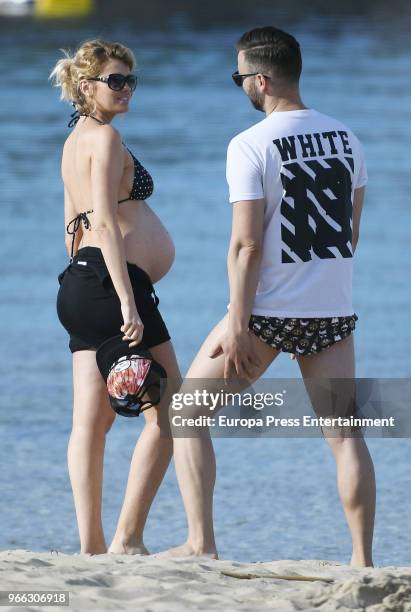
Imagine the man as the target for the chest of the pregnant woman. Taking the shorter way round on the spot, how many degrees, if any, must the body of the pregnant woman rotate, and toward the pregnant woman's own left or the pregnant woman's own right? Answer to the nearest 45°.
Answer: approximately 90° to the pregnant woman's own right

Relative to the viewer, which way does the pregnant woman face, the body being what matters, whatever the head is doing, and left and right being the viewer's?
facing away from the viewer and to the right of the viewer

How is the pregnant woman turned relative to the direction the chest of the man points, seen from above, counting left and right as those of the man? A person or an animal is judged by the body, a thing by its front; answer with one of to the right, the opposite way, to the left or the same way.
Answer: to the right

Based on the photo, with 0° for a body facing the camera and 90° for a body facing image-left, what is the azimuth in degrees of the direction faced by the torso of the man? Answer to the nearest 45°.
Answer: approximately 135°
